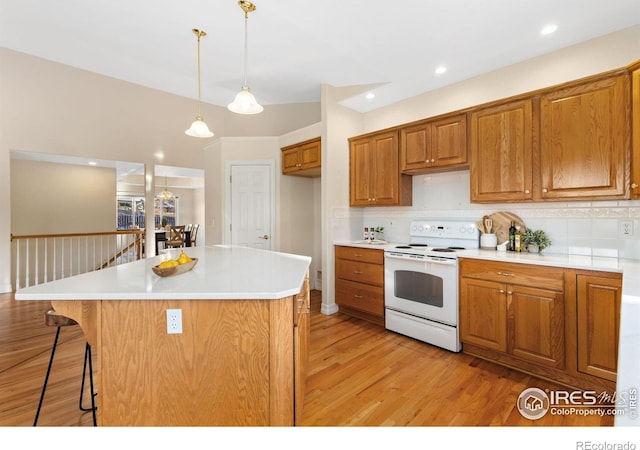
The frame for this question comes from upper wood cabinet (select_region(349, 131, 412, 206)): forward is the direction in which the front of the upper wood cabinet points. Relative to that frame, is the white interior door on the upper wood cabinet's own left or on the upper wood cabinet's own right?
on the upper wood cabinet's own right

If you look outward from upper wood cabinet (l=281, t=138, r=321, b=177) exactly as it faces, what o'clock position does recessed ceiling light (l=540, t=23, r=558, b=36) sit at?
The recessed ceiling light is roughly at 9 o'clock from the upper wood cabinet.

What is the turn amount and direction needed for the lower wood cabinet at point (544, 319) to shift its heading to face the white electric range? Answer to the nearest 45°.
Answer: approximately 45° to its right

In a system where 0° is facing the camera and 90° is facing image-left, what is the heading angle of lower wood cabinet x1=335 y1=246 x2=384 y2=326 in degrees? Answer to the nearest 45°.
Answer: approximately 45°

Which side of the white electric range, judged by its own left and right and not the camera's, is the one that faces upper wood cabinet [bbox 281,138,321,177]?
right

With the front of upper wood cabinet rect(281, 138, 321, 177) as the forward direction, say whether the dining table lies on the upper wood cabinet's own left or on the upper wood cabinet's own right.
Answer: on the upper wood cabinet's own right

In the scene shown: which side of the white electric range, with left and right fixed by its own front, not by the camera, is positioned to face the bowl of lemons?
front

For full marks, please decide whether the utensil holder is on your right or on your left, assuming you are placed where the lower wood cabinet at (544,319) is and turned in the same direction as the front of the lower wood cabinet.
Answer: on your right

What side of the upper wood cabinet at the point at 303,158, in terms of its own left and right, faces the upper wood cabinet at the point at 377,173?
left

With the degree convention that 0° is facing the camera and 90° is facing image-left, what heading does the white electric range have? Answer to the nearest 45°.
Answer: approximately 45°
